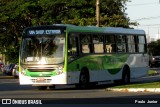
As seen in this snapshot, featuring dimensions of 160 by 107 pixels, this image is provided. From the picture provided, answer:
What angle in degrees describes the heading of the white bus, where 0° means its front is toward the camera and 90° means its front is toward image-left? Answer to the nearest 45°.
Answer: approximately 45°
